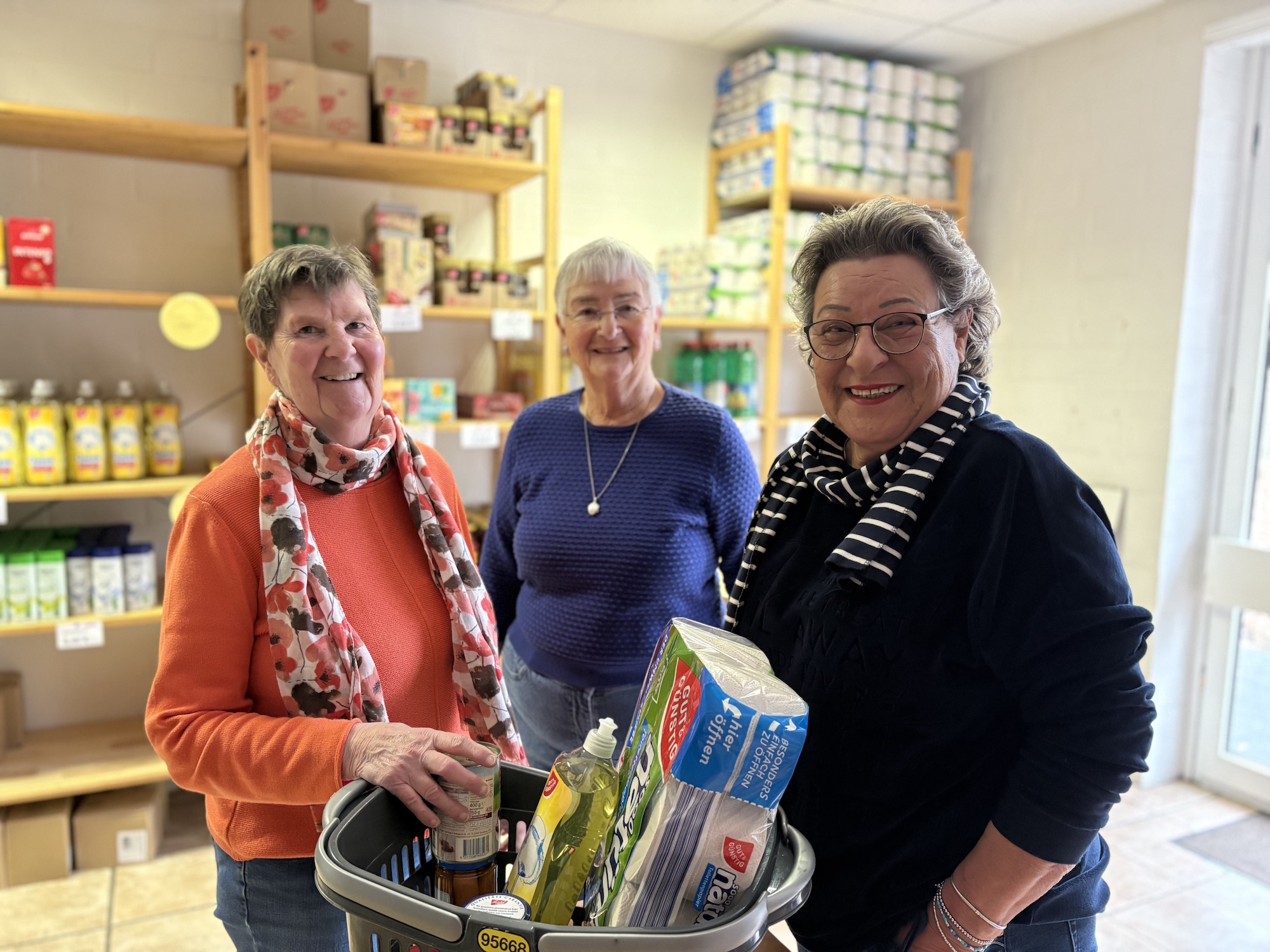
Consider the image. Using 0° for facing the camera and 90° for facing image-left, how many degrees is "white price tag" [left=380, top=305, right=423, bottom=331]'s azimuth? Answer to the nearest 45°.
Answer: approximately 0°

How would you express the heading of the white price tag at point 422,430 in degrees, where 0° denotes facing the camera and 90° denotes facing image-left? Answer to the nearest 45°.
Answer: approximately 0°

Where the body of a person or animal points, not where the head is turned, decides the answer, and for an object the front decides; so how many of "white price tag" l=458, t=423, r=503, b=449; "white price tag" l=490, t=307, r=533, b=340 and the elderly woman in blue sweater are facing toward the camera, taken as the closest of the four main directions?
3

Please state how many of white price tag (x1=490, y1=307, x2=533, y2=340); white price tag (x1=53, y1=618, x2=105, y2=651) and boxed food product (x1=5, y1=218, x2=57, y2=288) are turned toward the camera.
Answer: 3

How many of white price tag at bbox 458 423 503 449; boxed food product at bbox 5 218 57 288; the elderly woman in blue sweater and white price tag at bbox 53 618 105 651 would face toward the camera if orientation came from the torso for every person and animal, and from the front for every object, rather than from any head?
4

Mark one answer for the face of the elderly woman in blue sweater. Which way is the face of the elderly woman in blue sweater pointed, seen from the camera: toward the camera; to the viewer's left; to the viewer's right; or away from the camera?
toward the camera

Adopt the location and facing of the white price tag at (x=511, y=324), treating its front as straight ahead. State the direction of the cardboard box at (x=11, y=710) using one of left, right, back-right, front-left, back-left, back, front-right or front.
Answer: right

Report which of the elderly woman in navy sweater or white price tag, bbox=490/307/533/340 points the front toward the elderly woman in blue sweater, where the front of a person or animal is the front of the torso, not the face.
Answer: the white price tag

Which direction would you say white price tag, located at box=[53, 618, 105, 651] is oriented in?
toward the camera

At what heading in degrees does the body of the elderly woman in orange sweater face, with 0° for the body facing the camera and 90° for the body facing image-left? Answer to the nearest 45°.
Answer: approximately 315°

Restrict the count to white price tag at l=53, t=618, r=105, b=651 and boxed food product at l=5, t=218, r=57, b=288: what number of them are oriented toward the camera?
2

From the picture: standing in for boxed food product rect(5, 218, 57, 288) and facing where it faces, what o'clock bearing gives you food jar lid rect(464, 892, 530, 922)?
The food jar lid is roughly at 12 o'clock from the boxed food product.

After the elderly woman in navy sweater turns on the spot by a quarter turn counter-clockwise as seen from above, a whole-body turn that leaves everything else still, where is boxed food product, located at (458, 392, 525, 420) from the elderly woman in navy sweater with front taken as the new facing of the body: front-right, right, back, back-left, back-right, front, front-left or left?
back

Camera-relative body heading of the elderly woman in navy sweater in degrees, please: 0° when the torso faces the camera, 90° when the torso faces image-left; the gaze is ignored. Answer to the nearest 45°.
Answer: approximately 45°
